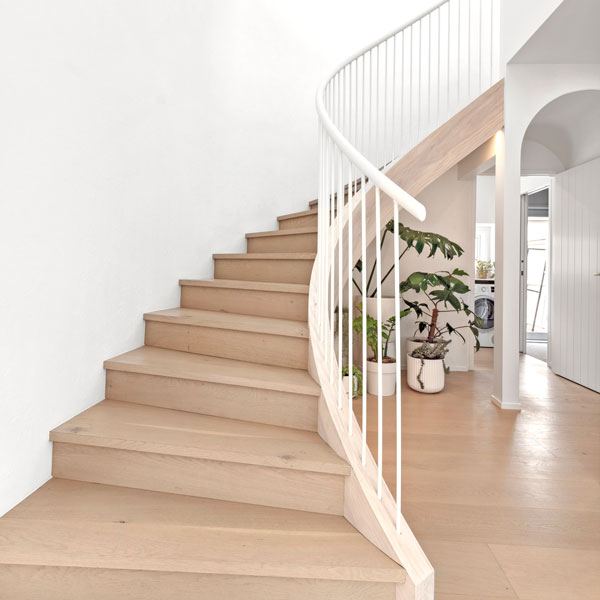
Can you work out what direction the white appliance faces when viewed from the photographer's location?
facing the viewer

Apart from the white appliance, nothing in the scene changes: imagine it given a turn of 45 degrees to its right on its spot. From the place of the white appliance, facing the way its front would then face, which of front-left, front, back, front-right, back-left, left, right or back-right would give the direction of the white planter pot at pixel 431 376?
front-left

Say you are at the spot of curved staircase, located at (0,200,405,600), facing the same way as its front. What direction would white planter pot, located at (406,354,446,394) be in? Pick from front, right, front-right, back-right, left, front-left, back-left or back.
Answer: back-left

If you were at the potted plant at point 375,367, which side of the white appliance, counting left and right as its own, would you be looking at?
front

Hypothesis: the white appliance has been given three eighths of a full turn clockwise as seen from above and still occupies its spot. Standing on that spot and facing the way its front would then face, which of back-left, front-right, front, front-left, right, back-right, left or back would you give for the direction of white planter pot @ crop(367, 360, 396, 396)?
back-left

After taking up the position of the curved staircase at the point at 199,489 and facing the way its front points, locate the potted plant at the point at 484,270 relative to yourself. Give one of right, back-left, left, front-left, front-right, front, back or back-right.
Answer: back-left

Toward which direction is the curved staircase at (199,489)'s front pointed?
toward the camera
